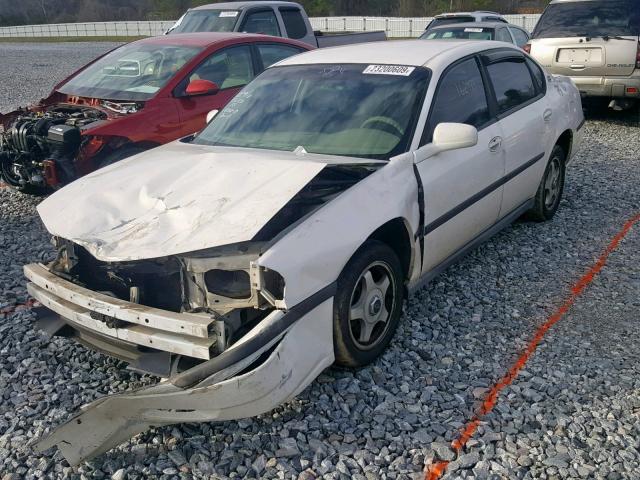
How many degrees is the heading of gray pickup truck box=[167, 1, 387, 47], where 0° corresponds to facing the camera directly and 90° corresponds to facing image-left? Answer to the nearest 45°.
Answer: approximately 45°

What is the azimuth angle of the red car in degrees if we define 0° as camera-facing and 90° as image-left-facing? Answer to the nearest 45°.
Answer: approximately 45°

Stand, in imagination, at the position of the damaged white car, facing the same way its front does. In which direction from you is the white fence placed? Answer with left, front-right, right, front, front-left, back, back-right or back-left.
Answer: back-right

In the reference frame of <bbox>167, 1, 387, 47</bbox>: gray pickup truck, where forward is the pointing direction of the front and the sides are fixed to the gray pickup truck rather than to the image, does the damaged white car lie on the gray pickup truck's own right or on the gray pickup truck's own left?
on the gray pickup truck's own left

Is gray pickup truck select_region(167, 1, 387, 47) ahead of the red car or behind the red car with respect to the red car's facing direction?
behind

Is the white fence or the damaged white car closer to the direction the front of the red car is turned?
the damaged white car

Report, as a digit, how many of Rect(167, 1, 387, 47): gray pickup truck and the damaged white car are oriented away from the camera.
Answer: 0

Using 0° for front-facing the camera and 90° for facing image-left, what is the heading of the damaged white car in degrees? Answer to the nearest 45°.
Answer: approximately 45°

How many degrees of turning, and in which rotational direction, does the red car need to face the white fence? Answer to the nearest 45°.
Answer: approximately 135° to its right
